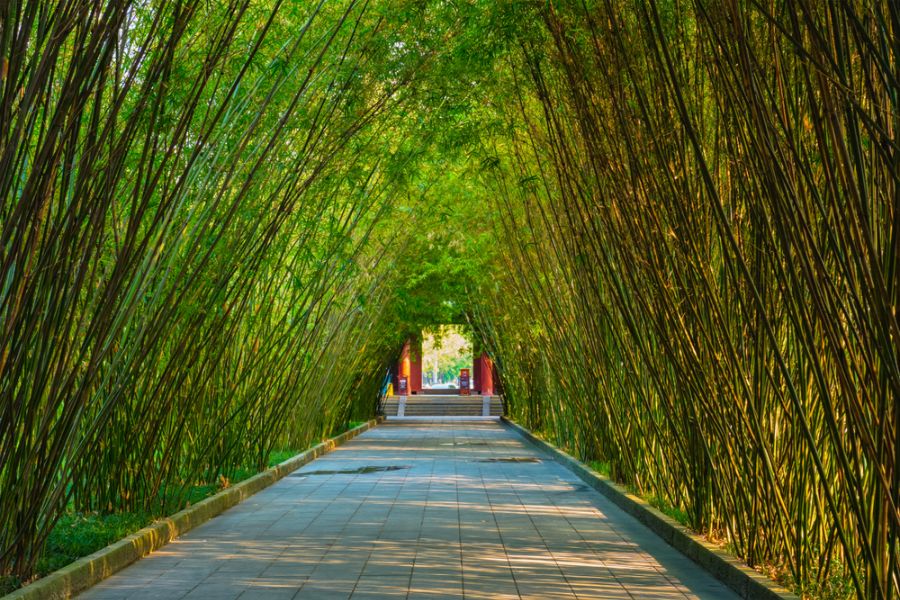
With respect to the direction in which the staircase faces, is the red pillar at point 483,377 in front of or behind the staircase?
behind

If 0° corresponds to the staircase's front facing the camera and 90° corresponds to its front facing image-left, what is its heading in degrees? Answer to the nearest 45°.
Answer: approximately 0°
